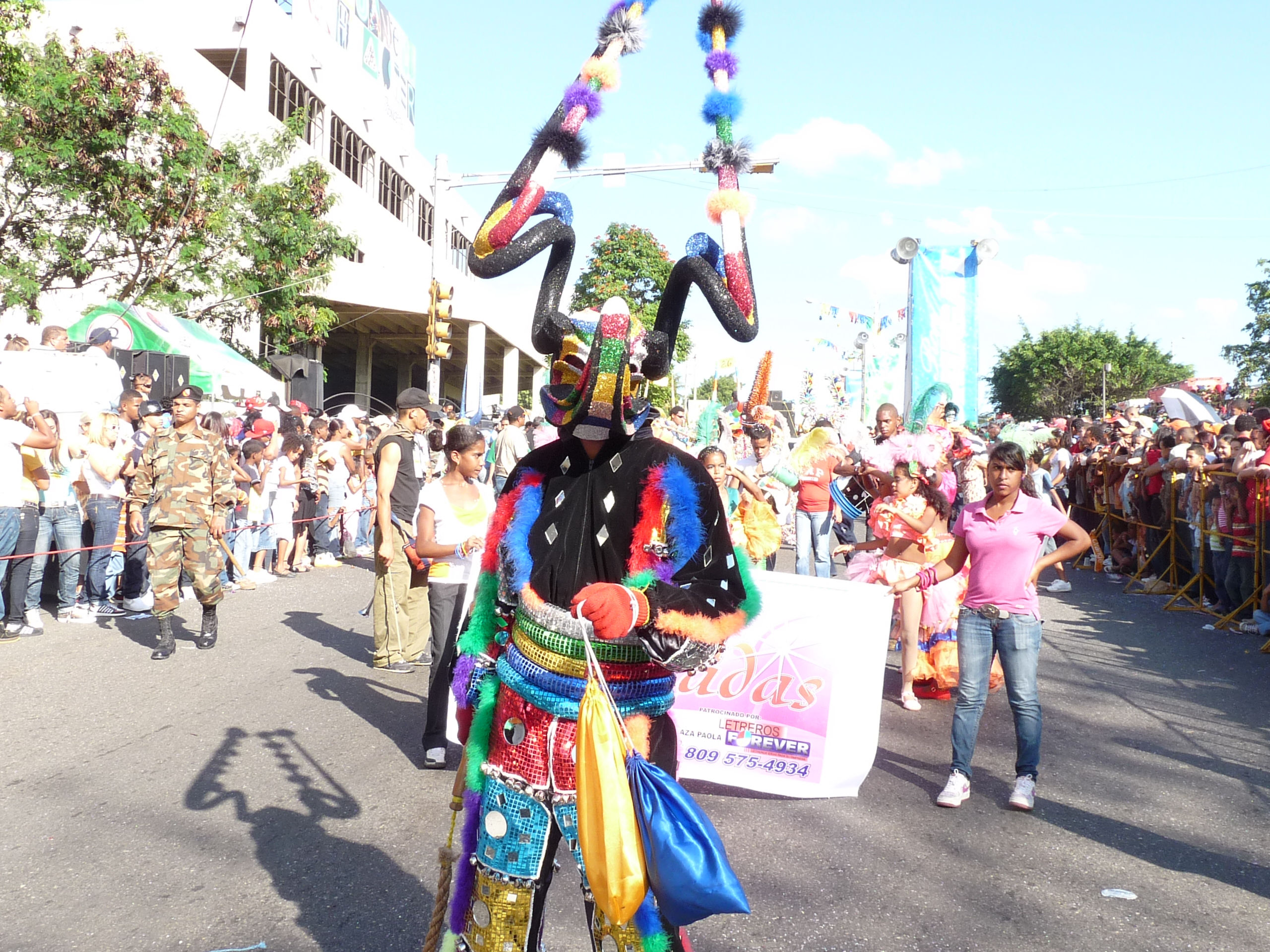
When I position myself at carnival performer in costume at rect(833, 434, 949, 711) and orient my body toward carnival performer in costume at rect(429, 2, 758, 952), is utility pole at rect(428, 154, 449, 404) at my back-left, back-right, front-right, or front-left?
back-right

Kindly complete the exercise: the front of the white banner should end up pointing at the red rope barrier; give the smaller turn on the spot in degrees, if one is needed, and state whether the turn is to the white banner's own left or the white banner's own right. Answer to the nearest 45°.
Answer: approximately 135° to the white banner's own right

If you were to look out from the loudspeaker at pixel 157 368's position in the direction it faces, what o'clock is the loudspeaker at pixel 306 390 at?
the loudspeaker at pixel 306 390 is roughly at 8 o'clock from the loudspeaker at pixel 157 368.

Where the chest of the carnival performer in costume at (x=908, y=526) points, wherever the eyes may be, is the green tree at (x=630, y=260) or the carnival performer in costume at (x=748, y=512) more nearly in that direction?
the carnival performer in costume

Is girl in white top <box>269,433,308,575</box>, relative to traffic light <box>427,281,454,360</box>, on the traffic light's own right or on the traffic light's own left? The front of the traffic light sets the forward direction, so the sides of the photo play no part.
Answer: on the traffic light's own right

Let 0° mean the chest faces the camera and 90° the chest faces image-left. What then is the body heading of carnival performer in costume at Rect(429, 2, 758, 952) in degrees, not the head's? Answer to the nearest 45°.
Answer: approximately 0°

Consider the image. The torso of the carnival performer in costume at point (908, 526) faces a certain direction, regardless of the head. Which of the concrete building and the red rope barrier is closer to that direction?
the red rope barrier

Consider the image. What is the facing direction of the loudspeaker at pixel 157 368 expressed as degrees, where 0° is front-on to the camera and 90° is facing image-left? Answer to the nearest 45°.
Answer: approximately 315°

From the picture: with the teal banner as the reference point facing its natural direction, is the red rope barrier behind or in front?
in front

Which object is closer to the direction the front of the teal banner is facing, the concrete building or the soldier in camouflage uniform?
the soldier in camouflage uniform

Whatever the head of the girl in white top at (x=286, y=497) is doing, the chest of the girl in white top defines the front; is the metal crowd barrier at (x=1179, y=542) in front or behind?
in front

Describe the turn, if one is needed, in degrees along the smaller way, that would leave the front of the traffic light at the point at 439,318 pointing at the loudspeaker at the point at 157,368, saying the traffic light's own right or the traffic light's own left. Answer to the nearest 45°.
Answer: approximately 135° to the traffic light's own right
